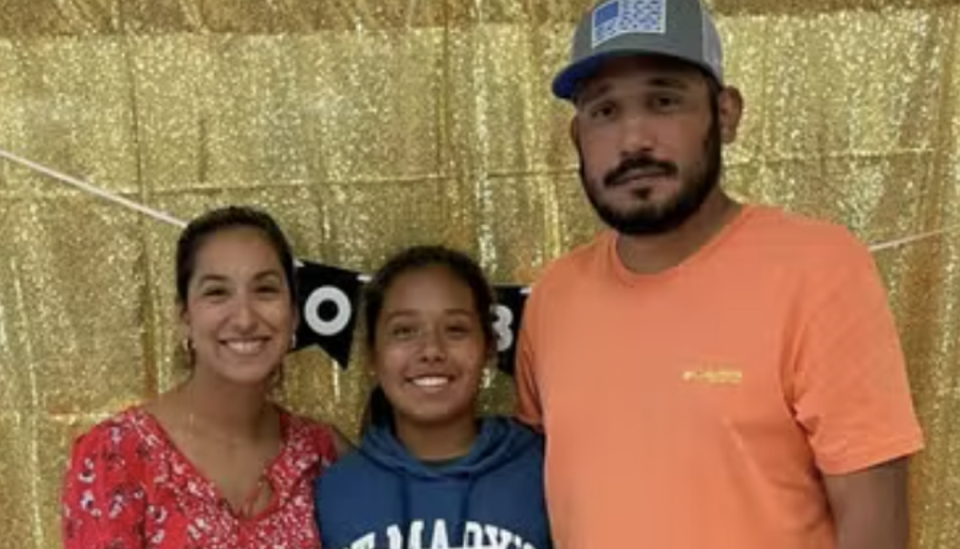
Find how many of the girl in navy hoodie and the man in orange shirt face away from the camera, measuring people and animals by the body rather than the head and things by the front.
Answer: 0

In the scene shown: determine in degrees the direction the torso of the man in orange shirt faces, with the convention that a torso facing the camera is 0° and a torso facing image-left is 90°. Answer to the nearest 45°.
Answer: approximately 45°

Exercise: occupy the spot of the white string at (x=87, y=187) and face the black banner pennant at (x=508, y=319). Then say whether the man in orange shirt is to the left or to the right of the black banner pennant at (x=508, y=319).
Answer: right

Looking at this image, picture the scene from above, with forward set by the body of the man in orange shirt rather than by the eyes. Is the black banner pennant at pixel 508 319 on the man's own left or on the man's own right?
on the man's own right

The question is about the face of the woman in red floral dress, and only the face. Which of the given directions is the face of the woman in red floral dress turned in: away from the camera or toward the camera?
toward the camera

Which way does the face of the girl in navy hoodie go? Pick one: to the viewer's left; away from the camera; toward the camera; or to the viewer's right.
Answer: toward the camera

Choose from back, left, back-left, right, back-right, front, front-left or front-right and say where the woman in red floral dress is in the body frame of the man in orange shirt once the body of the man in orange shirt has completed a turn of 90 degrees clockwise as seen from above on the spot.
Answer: front-left

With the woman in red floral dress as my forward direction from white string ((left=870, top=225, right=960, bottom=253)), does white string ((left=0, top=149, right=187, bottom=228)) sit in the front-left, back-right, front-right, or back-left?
front-right

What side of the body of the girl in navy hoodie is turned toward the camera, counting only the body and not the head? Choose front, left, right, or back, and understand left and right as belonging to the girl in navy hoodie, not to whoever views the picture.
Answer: front

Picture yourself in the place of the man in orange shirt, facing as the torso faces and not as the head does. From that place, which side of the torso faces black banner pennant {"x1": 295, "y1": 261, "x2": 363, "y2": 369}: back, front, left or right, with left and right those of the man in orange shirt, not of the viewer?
right
